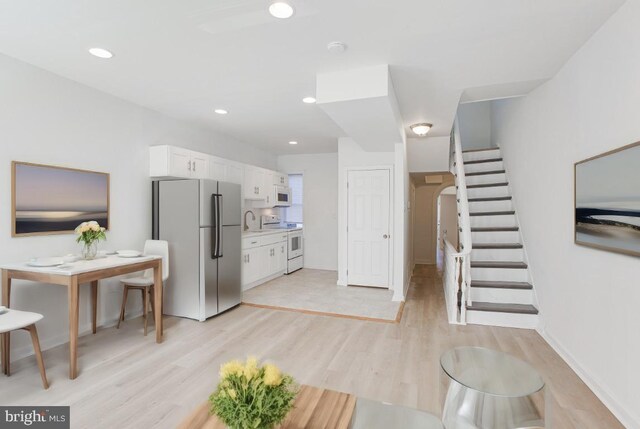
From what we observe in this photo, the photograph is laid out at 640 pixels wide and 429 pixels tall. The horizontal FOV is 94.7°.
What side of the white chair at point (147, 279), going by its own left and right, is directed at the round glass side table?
left

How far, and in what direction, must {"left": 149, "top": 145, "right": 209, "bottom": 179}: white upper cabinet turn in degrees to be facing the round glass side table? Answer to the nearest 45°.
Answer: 0° — it already faces it

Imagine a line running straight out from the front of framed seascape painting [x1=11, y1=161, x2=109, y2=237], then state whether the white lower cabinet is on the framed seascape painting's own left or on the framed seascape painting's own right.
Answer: on the framed seascape painting's own left
